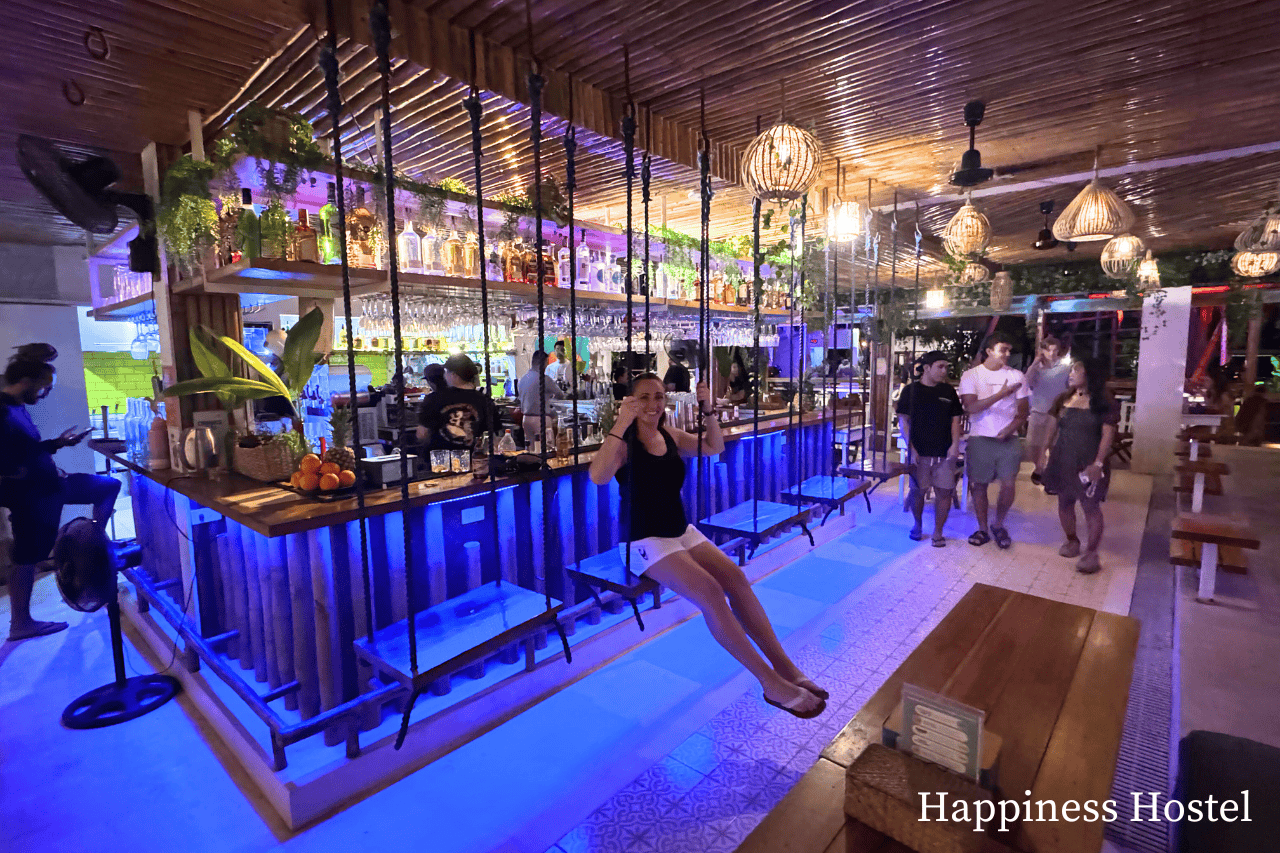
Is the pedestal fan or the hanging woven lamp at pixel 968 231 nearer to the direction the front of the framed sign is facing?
the pedestal fan

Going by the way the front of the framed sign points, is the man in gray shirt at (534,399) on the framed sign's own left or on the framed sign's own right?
on the framed sign's own right

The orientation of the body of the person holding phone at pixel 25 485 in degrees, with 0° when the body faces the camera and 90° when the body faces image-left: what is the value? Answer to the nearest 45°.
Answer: approximately 270°

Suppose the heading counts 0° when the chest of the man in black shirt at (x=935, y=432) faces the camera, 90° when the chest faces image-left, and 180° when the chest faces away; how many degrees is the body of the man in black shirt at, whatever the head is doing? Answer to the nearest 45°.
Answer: approximately 0°

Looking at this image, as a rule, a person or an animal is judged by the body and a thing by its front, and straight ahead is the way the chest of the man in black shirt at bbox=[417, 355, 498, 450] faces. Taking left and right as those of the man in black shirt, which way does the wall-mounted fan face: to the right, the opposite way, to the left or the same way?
to the left
